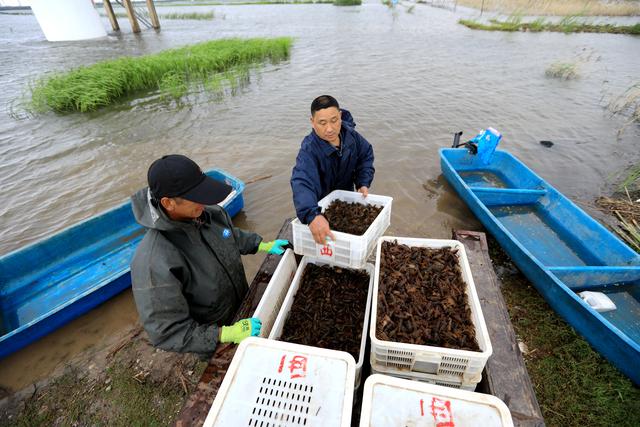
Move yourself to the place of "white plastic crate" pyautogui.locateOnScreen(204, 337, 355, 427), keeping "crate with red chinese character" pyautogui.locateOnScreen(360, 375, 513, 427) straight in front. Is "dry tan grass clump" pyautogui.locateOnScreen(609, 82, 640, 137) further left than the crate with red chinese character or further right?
left

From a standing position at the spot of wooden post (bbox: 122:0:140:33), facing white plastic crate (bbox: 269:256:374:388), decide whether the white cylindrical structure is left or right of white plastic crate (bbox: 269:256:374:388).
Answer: right
